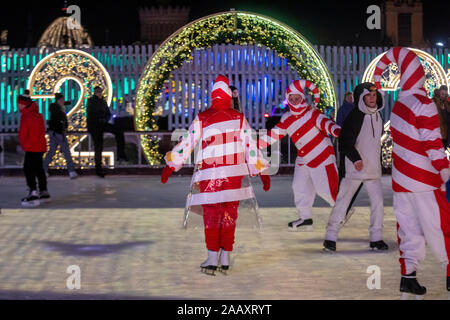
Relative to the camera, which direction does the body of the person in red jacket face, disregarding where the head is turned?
to the viewer's left

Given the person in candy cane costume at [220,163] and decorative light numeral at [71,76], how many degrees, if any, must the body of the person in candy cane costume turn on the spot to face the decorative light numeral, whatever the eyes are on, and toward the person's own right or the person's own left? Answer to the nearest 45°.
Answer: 0° — they already face it

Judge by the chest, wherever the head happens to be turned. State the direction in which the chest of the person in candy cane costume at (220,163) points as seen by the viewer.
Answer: away from the camera

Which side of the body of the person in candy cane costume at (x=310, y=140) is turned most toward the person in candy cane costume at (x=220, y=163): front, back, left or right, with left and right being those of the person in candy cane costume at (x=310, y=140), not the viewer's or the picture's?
front

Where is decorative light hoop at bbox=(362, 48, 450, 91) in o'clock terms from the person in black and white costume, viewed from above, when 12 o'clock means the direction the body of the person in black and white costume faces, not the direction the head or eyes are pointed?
The decorative light hoop is roughly at 8 o'clock from the person in black and white costume.

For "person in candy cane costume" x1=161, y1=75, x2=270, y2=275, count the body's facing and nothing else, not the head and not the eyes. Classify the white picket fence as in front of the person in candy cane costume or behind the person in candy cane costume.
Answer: in front
